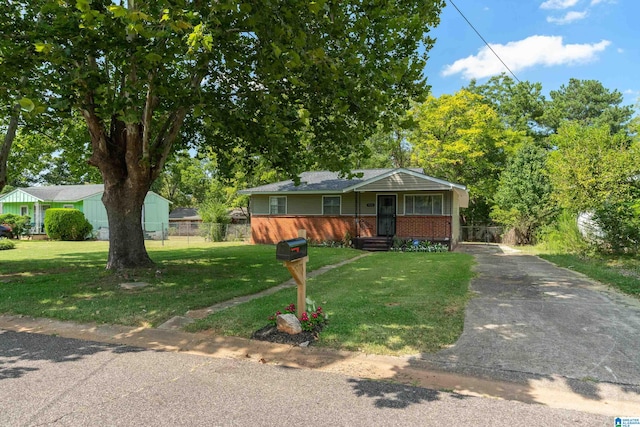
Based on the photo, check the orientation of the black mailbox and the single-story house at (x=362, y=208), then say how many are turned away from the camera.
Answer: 0

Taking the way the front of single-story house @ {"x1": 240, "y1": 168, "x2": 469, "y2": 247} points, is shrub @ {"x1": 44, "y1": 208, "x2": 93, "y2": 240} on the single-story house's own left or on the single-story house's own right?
on the single-story house's own right

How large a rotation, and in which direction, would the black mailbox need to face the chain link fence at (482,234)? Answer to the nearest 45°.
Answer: approximately 180°

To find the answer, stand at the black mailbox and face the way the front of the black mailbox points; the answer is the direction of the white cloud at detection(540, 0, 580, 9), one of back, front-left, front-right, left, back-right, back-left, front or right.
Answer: back

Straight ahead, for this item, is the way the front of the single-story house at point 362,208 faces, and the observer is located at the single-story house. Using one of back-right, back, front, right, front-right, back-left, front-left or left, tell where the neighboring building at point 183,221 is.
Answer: back-right

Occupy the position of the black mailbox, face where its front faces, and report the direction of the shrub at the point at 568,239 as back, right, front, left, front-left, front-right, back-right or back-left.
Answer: back

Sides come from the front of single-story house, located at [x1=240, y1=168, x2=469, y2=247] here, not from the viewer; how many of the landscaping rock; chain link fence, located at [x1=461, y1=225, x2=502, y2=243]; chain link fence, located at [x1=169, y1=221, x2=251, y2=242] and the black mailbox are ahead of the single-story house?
2

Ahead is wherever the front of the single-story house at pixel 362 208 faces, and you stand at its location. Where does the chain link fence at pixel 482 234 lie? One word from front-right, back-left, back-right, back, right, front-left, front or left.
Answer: back-left

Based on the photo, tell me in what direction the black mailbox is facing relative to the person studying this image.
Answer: facing the viewer and to the left of the viewer

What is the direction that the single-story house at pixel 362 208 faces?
toward the camera

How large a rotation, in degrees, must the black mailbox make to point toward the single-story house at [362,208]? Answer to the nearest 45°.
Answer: approximately 135° to its right

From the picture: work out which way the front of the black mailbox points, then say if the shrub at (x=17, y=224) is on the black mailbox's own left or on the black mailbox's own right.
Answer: on the black mailbox's own right

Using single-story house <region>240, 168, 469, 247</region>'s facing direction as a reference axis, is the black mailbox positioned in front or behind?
in front

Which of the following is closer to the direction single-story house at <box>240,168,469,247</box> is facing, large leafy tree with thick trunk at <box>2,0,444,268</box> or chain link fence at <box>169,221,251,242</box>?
the large leafy tree with thick trunk

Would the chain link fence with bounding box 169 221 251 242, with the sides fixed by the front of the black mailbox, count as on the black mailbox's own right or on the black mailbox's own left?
on the black mailbox's own right
